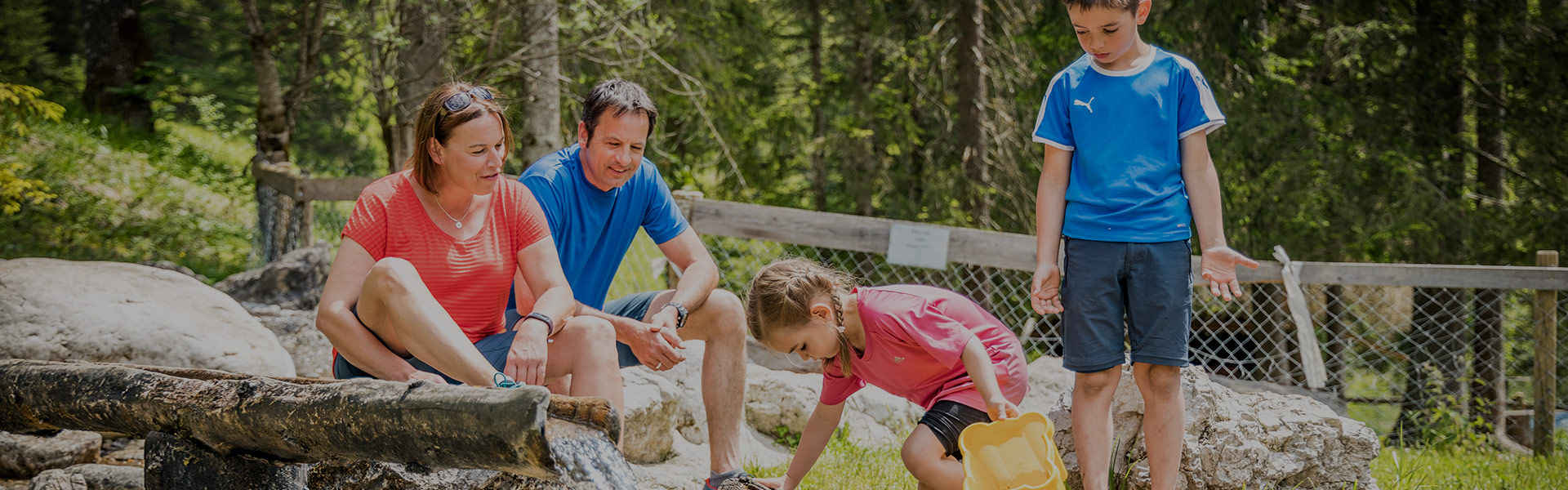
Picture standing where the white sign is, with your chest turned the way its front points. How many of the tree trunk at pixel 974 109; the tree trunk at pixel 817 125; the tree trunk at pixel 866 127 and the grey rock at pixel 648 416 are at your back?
3

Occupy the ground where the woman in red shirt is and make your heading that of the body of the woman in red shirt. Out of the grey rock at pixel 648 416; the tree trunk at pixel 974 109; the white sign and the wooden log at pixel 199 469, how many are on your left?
3

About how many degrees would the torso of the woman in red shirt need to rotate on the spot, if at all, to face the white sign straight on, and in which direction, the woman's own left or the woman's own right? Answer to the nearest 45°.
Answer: approximately 90° to the woman's own left

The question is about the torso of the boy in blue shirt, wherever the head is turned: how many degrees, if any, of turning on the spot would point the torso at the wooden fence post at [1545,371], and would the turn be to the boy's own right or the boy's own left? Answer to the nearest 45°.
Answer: approximately 135° to the boy's own left

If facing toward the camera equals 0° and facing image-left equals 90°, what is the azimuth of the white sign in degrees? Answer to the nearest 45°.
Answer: approximately 0°

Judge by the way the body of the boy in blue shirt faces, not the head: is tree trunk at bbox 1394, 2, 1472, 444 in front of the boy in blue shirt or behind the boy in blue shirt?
behind

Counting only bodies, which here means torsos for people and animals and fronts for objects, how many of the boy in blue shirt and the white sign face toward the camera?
2

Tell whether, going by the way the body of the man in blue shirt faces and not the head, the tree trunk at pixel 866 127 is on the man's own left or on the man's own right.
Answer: on the man's own left
